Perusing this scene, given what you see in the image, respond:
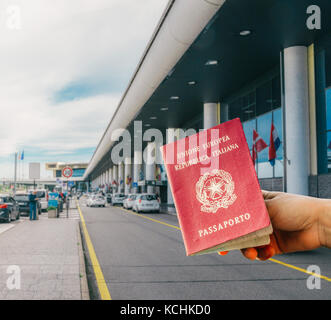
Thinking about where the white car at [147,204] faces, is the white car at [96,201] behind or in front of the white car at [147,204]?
in front

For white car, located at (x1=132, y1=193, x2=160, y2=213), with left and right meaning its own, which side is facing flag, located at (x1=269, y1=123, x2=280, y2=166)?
back

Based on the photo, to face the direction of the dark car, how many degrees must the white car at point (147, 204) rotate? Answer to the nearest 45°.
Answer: approximately 135° to its left

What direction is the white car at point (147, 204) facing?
away from the camera

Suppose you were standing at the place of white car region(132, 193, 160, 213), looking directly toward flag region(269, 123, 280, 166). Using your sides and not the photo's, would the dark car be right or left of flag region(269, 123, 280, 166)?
right
